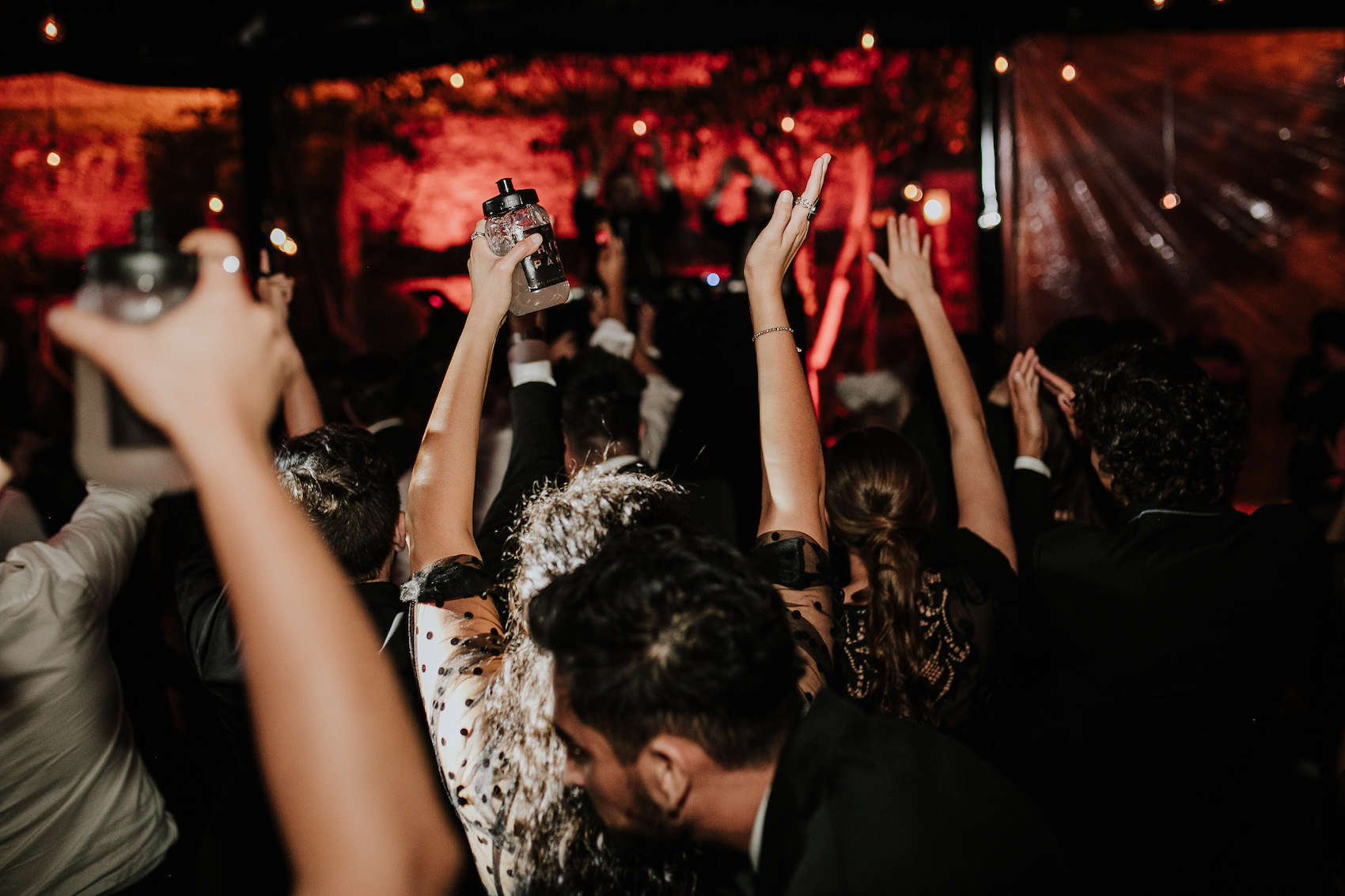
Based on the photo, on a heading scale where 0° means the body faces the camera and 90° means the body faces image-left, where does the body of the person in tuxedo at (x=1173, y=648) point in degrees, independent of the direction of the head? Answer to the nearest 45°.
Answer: approximately 180°

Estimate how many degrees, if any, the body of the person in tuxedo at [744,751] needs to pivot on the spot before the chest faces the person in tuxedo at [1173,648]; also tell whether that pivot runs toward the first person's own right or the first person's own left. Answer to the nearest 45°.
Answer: approximately 135° to the first person's own right

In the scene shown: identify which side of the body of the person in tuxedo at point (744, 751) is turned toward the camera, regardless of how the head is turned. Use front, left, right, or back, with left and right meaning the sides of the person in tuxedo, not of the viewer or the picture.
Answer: left

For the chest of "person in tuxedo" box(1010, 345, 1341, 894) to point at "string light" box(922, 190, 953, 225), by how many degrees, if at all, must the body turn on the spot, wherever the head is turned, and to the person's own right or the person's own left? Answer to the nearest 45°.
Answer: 0° — they already face it
